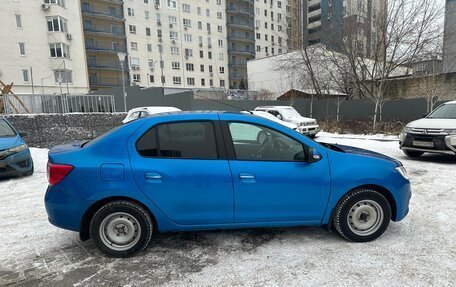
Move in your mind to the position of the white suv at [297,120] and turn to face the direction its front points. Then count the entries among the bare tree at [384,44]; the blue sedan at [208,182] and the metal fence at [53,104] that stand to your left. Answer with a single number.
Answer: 1

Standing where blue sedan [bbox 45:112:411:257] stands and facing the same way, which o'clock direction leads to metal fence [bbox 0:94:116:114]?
The metal fence is roughly at 8 o'clock from the blue sedan.

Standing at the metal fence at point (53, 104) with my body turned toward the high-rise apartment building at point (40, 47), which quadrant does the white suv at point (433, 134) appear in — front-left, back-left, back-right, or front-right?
back-right

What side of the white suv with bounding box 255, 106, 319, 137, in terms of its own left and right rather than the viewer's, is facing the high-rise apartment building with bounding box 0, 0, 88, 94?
back

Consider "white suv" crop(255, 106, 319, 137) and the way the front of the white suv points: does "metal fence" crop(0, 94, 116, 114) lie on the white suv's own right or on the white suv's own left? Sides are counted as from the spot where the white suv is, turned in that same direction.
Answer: on the white suv's own right

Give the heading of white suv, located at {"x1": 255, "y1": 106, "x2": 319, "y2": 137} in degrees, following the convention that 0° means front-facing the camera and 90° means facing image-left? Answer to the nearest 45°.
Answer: approximately 315°

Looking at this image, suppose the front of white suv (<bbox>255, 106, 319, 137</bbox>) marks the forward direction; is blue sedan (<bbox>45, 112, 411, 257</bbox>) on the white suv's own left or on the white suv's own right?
on the white suv's own right

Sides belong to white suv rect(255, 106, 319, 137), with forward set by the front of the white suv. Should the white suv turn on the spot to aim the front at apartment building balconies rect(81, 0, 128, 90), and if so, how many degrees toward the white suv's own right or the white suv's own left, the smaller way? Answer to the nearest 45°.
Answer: approximately 180°

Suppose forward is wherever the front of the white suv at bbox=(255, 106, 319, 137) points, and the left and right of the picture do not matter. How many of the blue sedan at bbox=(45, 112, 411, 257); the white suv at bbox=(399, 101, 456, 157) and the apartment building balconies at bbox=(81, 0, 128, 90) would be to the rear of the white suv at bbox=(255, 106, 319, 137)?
1

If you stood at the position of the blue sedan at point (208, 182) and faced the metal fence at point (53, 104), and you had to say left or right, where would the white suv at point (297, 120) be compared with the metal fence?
right

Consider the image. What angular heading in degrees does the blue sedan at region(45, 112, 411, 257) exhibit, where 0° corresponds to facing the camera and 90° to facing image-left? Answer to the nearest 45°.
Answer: approximately 270°

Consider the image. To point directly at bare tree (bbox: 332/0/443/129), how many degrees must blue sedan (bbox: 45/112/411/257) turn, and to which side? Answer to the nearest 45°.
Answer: approximately 45° to its left

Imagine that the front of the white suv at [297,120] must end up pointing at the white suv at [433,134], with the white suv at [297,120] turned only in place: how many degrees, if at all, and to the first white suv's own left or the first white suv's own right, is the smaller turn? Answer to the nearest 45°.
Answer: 0° — it already faces it

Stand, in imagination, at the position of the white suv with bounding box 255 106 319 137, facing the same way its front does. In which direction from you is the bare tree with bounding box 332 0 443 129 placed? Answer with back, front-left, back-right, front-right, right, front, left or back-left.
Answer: left

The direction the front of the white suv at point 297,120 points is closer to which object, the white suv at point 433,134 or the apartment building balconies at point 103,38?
the white suv
